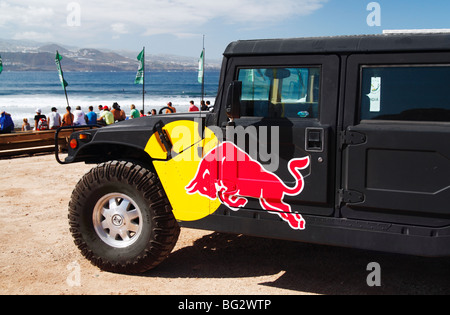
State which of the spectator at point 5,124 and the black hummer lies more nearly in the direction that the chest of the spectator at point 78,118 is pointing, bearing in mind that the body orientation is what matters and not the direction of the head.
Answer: the spectator

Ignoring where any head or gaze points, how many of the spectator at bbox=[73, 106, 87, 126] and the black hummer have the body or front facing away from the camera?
1

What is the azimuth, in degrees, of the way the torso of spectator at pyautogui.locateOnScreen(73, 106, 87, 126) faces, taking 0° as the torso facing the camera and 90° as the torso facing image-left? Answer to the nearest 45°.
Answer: approximately 180°

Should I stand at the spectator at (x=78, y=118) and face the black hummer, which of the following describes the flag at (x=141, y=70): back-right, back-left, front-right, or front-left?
back-left

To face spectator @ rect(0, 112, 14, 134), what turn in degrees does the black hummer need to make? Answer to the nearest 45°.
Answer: approximately 45° to its right

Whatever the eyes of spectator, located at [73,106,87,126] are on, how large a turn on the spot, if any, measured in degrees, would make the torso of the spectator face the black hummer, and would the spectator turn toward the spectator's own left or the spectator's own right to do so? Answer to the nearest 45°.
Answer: approximately 180°

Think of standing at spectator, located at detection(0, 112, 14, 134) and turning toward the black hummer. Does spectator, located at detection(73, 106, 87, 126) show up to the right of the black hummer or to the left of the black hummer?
left

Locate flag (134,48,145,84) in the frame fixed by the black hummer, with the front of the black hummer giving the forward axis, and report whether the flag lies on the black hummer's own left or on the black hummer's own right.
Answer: on the black hummer's own right

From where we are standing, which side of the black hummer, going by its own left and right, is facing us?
left

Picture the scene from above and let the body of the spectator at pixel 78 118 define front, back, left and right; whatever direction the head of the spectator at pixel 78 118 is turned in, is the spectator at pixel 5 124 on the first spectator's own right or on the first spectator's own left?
on the first spectator's own left

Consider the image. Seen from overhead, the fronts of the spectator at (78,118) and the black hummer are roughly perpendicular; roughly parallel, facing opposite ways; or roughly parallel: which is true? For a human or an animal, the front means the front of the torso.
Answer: roughly perpendicular
